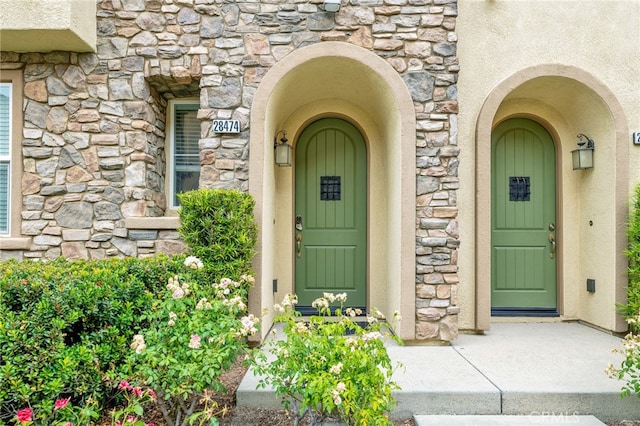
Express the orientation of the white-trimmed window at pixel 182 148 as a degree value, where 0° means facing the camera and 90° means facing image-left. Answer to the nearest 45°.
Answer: approximately 0°

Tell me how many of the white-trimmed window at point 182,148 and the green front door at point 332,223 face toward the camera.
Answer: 2

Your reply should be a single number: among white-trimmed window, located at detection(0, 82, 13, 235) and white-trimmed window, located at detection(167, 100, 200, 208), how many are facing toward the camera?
2

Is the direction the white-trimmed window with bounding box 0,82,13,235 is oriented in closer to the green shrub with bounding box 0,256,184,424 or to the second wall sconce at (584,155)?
the green shrub

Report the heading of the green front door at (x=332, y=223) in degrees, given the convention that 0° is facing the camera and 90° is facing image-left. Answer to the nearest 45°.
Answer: approximately 0°
